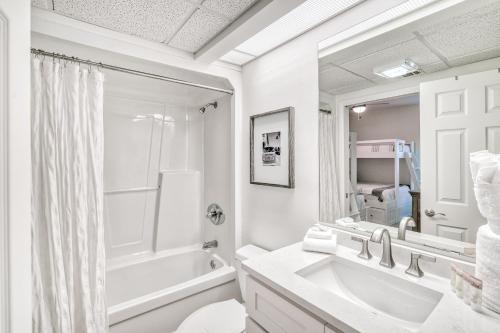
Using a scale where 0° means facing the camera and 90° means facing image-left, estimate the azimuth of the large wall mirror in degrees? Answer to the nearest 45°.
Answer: approximately 45°

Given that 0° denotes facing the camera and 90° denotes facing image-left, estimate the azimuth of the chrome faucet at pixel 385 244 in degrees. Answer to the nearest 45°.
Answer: approximately 45°

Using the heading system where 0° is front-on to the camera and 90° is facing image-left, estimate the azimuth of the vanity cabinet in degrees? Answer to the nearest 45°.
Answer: approximately 45°

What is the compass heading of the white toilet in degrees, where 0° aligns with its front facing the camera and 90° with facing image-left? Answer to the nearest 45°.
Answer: approximately 45°

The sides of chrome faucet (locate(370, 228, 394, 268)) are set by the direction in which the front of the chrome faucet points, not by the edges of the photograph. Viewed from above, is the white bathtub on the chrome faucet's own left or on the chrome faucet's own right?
on the chrome faucet's own right
